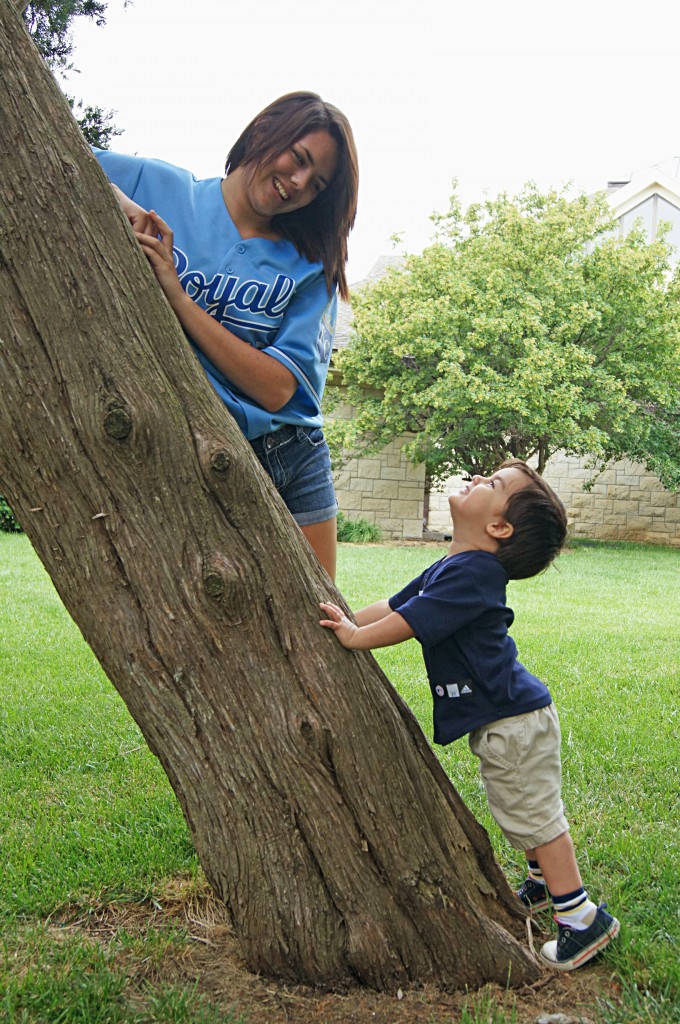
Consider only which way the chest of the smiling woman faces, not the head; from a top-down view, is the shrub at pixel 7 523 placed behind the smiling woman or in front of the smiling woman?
behind

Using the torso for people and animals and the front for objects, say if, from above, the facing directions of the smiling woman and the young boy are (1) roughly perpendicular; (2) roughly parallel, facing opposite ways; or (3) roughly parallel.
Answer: roughly perpendicular

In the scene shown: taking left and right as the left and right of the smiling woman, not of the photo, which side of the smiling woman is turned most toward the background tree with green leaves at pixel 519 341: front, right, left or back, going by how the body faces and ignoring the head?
back

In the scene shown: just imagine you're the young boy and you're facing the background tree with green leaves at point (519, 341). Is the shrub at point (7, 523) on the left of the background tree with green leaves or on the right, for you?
left

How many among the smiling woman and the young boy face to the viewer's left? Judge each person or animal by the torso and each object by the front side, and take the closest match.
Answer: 1

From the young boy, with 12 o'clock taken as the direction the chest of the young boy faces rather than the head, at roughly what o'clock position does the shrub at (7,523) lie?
The shrub is roughly at 2 o'clock from the young boy.

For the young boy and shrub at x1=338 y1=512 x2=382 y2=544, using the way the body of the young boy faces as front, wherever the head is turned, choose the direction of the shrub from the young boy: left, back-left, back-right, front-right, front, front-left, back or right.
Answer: right

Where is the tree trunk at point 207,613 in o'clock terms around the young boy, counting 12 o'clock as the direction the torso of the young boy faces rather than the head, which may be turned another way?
The tree trunk is roughly at 11 o'clock from the young boy.

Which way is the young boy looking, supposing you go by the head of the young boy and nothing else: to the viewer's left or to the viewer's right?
to the viewer's left

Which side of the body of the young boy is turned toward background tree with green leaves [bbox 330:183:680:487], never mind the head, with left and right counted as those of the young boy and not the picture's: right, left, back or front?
right

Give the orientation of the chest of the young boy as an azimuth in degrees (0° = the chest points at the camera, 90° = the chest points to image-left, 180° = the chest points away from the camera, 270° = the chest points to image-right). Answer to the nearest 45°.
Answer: approximately 90°

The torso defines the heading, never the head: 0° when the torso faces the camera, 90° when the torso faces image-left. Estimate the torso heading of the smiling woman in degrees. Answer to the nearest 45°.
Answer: approximately 0°
